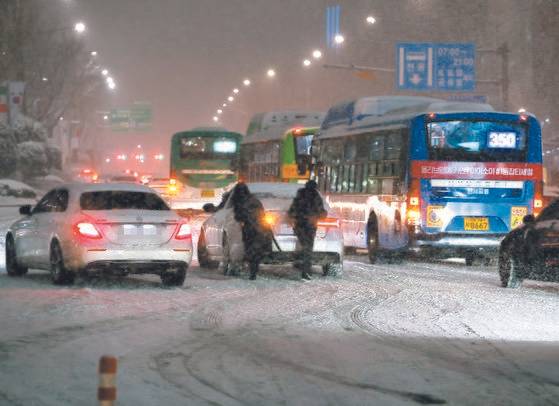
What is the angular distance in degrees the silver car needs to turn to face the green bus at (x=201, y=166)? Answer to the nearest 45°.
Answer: approximately 45° to its right

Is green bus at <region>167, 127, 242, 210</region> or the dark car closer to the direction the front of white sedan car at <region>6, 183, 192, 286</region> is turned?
the green bus

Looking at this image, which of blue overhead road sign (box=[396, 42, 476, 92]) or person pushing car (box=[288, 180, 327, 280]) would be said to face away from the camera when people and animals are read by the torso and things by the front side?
the person pushing car

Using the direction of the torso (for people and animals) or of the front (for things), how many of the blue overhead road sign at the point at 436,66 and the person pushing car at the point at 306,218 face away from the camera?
1

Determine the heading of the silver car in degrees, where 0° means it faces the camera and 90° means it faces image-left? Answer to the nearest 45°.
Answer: approximately 135°

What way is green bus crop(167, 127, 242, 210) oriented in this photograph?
away from the camera

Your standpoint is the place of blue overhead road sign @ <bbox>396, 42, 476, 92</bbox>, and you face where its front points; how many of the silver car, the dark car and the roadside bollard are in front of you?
3

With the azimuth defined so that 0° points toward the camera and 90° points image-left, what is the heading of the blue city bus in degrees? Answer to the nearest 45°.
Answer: approximately 135°

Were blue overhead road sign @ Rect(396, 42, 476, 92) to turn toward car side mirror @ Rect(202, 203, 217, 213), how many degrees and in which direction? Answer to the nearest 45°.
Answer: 0° — it already faces it

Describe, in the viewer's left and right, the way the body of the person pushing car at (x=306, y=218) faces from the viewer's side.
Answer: facing away from the viewer

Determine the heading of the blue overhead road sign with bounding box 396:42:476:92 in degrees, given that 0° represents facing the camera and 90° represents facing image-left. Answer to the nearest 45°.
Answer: approximately 0°
